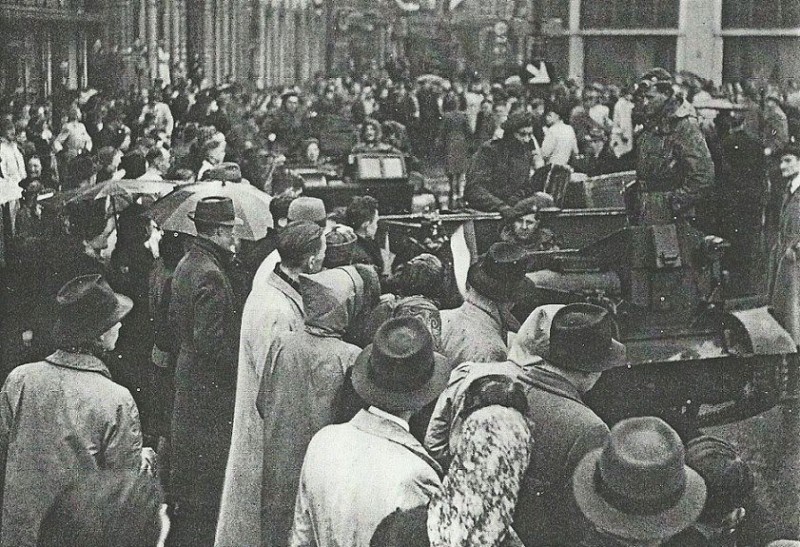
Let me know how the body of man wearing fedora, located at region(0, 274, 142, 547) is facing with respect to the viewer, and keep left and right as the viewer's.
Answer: facing away from the viewer and to the right of the viewer

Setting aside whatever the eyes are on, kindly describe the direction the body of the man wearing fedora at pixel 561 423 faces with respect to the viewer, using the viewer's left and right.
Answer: facing away from the viewer and to the right of the viewer

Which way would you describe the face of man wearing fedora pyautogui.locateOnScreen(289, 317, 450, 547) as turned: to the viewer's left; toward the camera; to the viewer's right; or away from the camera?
away from the camera

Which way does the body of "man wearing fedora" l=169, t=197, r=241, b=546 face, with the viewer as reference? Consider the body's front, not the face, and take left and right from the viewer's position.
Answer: facing to the right of the viewer

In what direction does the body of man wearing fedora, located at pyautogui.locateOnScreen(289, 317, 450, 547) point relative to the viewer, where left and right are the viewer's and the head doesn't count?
facing away from the viewer and to the right of the viewer

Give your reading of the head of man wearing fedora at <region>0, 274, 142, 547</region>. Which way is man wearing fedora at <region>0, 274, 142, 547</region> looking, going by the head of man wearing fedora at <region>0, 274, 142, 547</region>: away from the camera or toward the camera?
away from the camera

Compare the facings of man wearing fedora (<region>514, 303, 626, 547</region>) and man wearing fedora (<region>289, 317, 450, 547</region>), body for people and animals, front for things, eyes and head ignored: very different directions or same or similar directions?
same or similar directions

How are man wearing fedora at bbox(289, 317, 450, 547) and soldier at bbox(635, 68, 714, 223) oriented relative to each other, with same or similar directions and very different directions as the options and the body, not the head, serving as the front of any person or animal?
very different directions

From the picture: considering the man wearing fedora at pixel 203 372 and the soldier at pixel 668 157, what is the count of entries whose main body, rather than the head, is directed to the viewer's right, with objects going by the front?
1

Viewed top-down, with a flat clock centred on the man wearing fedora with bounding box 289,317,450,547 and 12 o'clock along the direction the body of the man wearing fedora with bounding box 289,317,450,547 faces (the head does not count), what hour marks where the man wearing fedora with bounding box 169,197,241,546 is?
the man wearing fedora with bounding box 169,197,241,546 is roughly at 10 o'clock from the man wearing fedora with bounding box 289,317,450,547.
